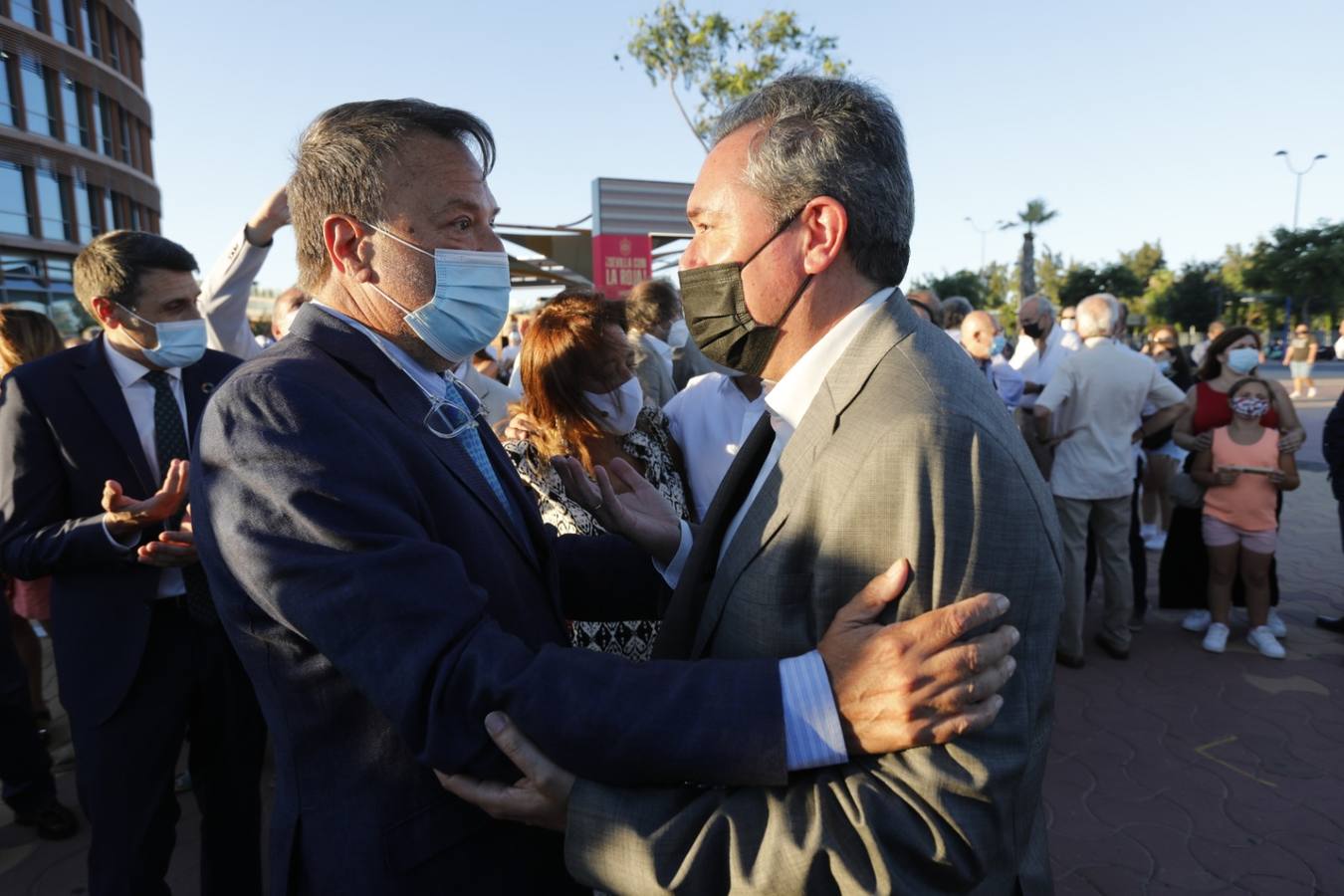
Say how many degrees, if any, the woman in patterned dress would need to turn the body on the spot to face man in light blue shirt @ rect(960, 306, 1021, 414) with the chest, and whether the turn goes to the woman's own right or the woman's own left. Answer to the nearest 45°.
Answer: approximately 90° to the woman's own left

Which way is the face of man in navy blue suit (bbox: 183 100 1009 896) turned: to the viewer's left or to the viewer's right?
to the viewer's right

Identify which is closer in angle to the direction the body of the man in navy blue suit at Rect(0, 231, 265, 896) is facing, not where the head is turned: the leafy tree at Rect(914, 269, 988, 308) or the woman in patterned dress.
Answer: the woman in patterned dress

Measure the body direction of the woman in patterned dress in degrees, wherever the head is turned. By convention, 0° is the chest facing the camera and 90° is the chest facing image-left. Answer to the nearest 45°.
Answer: approximately 315°

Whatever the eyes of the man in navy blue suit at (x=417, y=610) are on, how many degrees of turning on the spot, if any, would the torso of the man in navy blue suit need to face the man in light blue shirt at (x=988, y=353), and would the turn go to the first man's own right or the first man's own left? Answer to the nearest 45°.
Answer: approximately 45° to the first man's own left

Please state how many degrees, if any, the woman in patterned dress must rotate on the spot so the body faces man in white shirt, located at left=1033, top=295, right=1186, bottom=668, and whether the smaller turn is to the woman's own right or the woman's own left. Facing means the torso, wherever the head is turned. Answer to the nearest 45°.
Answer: approximately 90° to the woman's own left

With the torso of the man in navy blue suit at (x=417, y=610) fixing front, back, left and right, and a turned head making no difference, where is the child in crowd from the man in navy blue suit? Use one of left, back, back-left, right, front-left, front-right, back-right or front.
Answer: front-left

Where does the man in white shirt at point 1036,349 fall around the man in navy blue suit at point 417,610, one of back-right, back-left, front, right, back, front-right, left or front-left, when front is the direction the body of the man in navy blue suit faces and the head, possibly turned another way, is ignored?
front-left

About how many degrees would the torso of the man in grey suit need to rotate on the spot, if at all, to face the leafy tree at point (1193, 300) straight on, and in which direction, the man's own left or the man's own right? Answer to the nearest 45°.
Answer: approximately 135° to the man's own right

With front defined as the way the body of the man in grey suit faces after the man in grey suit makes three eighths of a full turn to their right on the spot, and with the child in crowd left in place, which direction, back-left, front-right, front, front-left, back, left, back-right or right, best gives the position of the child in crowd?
front

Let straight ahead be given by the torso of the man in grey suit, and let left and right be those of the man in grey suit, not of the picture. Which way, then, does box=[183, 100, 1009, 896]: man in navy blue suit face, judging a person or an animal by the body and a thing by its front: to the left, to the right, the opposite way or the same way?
the opposite way

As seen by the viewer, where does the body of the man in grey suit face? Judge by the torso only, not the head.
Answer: to the viewer's left

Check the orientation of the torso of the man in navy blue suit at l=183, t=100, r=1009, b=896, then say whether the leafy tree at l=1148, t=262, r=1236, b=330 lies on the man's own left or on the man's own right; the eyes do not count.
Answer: on the man's own left

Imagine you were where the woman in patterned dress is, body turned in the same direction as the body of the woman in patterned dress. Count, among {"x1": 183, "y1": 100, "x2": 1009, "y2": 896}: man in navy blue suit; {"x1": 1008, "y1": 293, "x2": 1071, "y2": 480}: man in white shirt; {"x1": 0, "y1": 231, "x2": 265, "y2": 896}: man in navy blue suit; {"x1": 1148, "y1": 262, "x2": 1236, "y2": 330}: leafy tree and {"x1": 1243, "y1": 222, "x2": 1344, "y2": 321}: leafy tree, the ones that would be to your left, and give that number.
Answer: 3

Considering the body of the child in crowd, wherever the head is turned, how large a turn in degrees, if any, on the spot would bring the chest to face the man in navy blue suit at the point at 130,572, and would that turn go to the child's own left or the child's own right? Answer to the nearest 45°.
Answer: approximately 45° to the child's own right

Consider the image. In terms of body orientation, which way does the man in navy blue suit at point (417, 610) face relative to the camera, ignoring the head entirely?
to the viewer's right

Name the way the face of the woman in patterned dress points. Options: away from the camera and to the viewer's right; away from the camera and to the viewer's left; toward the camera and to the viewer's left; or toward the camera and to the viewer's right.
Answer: toward the camera and to the viewer's right

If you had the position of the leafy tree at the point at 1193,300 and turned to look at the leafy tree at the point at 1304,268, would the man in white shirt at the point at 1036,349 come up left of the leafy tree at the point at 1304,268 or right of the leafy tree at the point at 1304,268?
right
